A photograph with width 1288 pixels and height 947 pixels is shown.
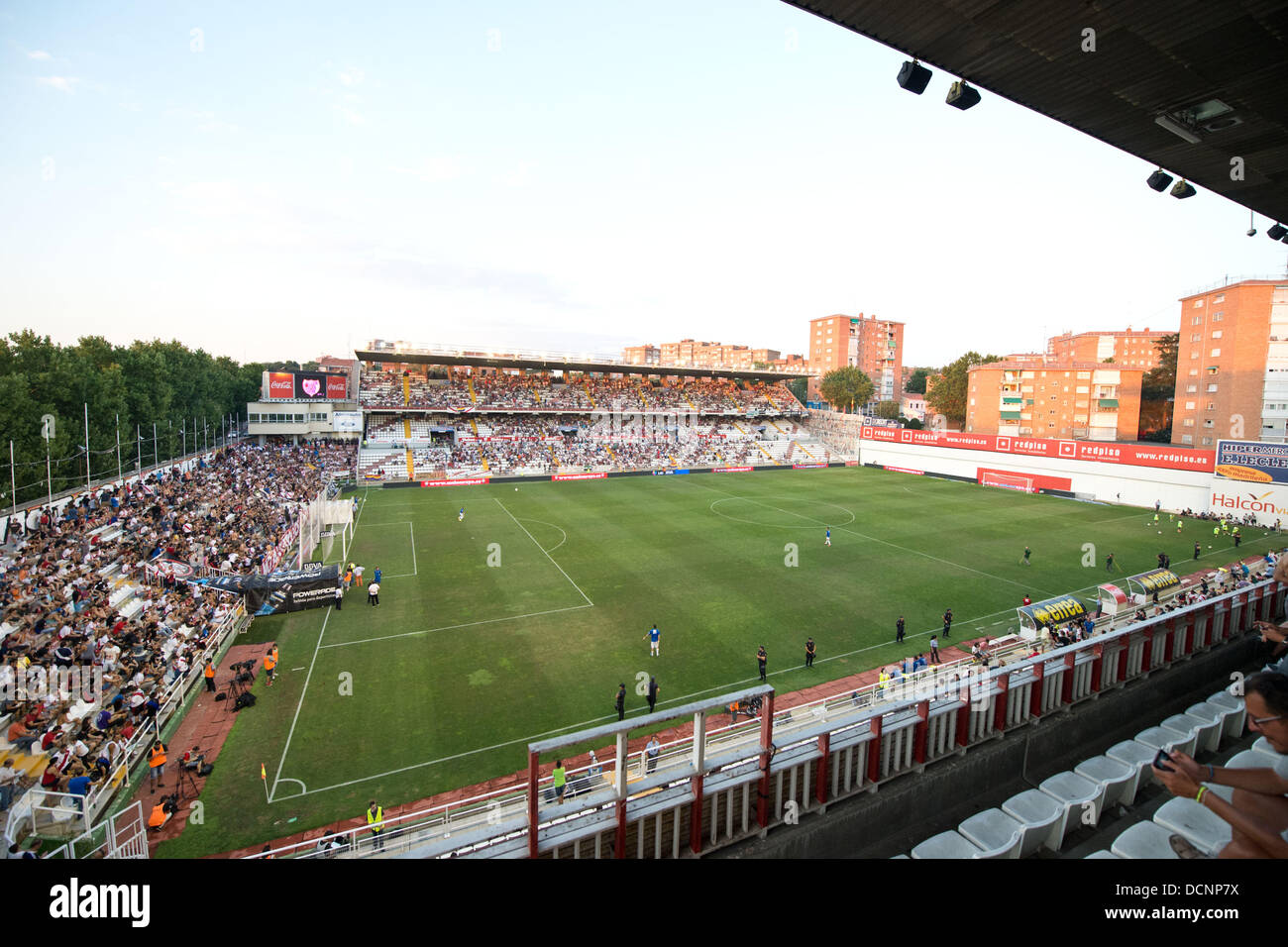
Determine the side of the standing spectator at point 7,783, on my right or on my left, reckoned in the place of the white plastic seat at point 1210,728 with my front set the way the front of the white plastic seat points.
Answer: on my left

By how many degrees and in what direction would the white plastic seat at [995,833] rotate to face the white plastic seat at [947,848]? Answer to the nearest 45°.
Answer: approximately 90° to its left

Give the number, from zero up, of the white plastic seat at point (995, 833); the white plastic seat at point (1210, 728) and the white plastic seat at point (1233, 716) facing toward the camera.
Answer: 0

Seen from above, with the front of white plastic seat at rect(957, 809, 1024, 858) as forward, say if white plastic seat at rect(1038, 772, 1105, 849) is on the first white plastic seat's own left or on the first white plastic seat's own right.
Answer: on the first white plastic seat's own right

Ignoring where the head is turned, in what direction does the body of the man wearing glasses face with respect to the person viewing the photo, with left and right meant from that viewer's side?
facing to the left of the viewer

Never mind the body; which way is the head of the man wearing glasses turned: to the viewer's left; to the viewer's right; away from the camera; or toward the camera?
to the viewer's left

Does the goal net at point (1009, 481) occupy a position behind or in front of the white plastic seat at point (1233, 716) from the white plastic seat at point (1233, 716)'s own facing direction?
in front

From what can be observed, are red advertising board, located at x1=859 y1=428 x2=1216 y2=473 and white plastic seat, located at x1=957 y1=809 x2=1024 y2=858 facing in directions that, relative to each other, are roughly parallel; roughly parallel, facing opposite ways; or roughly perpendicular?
roughly perpendicular

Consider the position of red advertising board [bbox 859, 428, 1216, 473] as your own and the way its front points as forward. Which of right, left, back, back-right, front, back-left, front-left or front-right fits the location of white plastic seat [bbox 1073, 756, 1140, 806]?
front-left

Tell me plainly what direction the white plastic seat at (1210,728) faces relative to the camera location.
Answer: facing away from the viewer and to the left of the viewer

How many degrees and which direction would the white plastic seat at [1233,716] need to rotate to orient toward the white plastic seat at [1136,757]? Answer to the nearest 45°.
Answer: approximately 90° to its left
